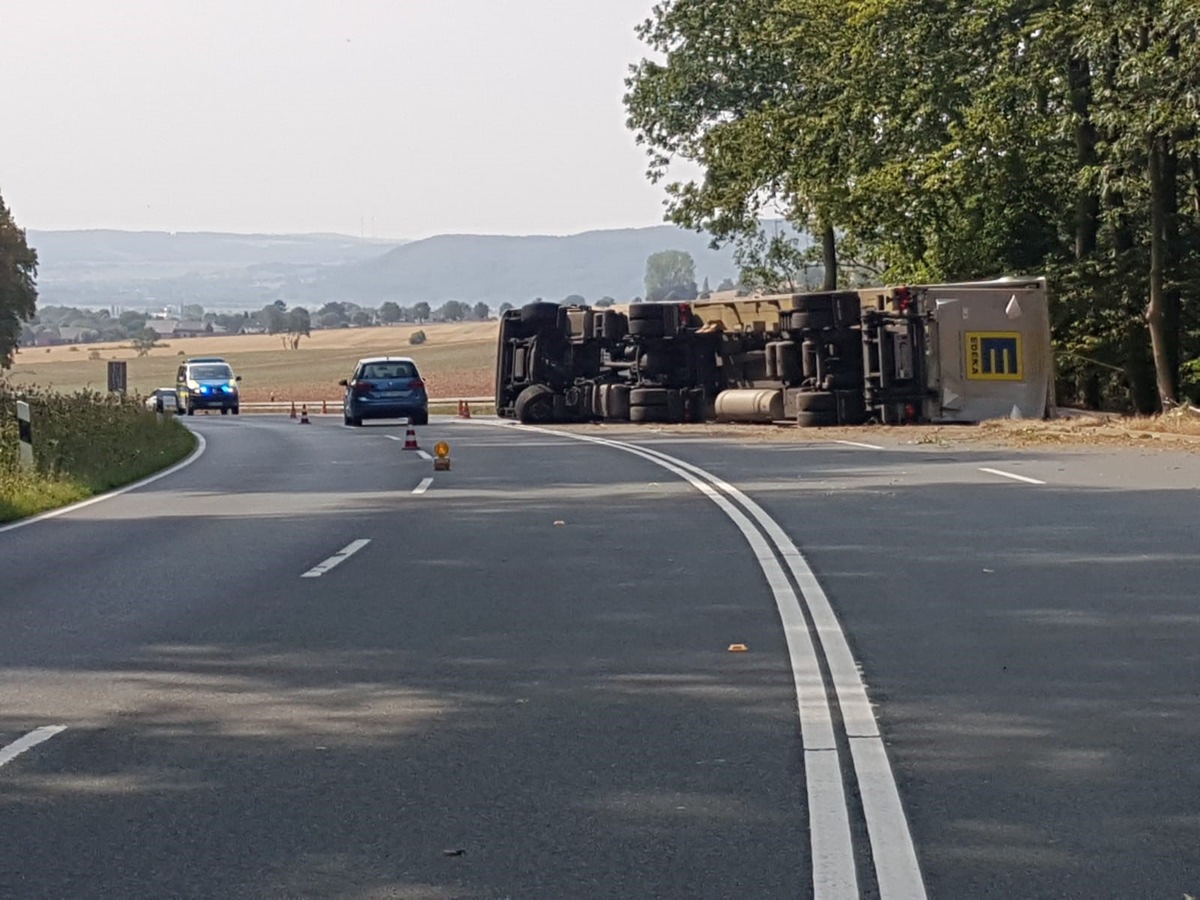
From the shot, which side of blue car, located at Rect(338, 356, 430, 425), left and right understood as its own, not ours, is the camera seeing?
back

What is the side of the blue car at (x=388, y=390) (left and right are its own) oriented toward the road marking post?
back

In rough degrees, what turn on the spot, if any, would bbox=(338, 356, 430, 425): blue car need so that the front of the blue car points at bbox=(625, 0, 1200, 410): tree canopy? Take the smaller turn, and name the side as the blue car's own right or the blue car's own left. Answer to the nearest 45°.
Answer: approximately 135° to the blue car's own right

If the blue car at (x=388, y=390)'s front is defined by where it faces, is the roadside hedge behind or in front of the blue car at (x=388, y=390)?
behind

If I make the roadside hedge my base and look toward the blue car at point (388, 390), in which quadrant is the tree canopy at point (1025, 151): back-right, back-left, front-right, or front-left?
front-right

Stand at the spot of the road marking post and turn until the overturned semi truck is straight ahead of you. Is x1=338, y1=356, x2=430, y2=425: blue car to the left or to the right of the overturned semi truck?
left

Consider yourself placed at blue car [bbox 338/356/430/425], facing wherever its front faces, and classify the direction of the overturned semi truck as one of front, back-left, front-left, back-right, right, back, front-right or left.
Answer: back-right

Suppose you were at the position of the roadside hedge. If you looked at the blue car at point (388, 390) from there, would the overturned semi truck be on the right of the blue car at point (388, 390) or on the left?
right
